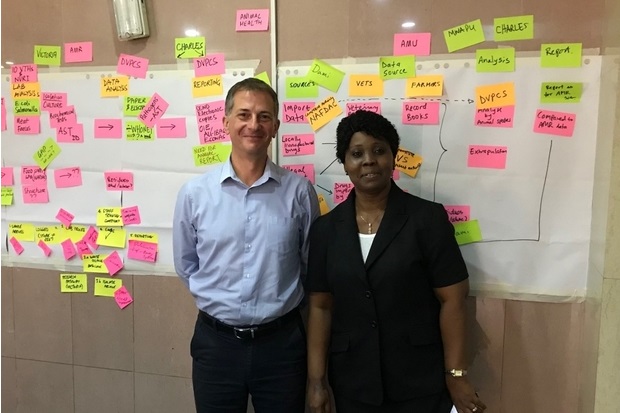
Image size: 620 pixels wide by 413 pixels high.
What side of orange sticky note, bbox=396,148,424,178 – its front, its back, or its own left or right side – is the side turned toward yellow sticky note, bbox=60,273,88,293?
right

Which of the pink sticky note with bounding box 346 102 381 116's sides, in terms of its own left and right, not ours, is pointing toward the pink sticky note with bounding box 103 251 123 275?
right

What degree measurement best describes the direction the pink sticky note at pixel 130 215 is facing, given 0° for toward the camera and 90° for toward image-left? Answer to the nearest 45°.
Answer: approximately 0°
